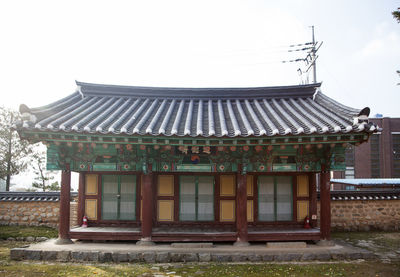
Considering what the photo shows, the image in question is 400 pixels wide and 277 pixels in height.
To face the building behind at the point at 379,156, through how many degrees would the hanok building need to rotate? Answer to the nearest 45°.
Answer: approximately 135° to its left

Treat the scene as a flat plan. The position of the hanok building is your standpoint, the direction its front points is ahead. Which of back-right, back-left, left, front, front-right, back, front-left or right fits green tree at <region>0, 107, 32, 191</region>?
back-right

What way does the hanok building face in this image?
toward the camera
